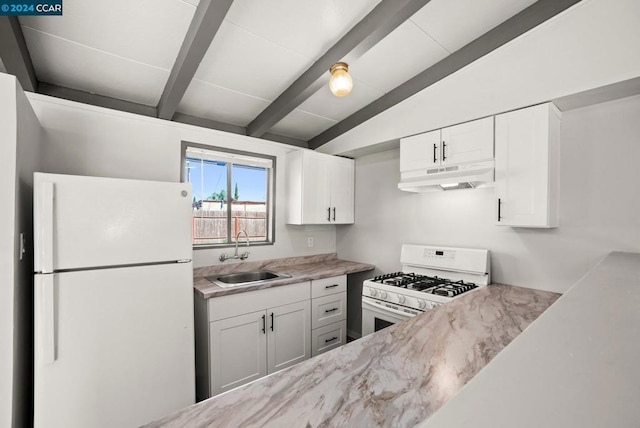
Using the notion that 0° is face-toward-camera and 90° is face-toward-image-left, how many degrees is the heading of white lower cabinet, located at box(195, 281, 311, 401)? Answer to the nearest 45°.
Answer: approximately 315°

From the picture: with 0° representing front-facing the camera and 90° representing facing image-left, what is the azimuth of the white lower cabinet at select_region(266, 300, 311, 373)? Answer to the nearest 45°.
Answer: approximately 315°

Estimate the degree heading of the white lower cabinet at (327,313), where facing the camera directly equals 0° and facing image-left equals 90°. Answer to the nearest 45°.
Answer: approximately 315°

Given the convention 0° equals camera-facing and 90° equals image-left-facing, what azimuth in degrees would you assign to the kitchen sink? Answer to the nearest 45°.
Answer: approximately 315°
